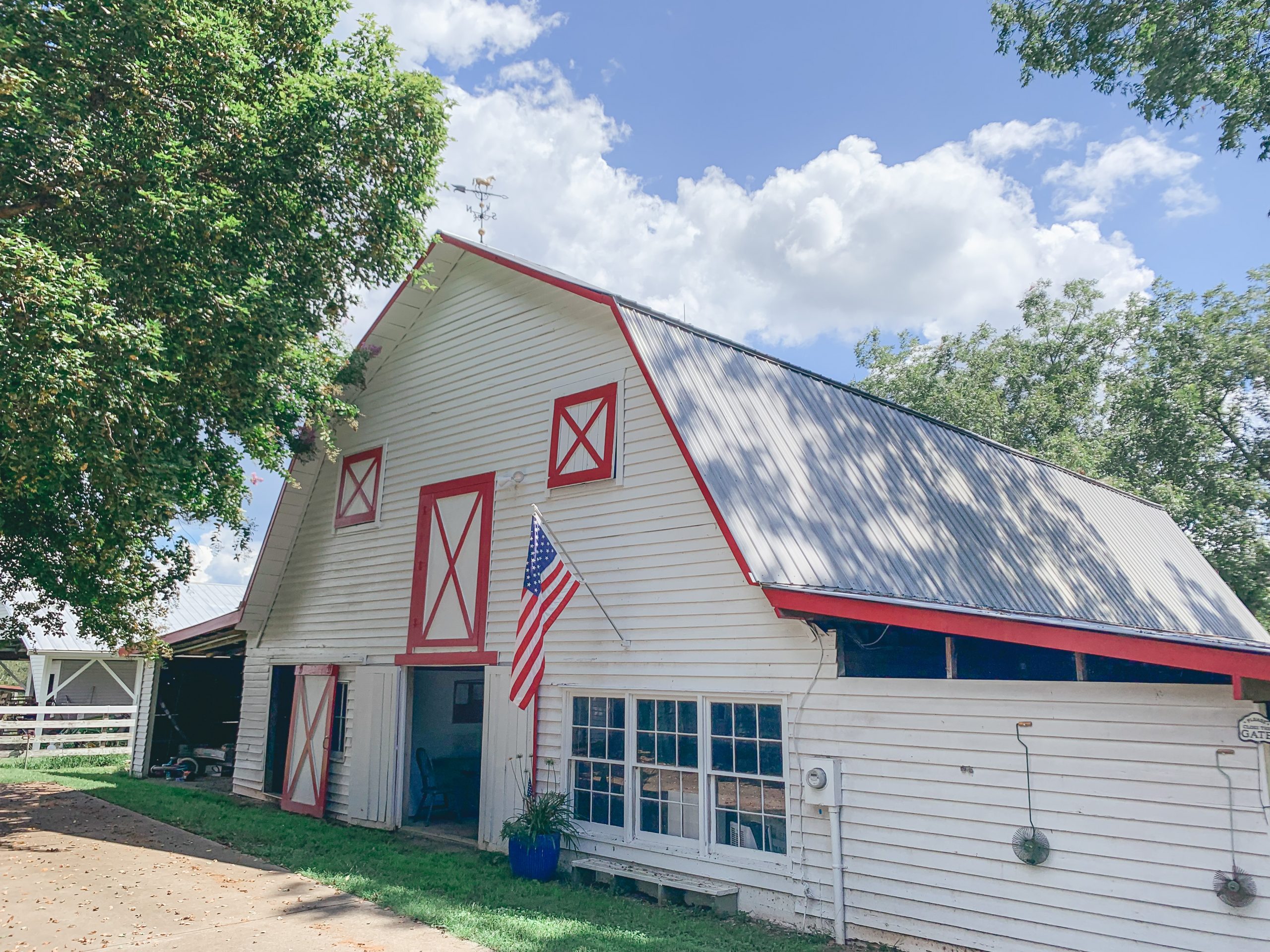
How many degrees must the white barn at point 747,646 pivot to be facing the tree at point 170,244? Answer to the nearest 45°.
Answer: approximately 45° to its right

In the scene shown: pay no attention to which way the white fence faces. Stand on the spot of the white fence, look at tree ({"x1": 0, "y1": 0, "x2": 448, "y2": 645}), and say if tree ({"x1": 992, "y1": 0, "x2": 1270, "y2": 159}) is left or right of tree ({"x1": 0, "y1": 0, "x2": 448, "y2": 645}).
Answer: left

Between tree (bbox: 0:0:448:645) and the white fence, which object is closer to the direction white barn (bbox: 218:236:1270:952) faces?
the tree

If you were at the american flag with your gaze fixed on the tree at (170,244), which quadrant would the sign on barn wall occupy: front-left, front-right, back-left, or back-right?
back-left

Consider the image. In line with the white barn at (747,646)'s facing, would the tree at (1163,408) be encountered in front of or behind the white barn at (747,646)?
behind

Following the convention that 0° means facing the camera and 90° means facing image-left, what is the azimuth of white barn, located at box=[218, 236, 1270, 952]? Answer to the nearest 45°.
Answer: approximately 45°

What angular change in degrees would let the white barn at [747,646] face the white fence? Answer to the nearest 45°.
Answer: approximately 90° to its right
